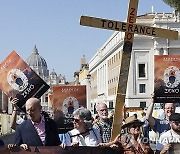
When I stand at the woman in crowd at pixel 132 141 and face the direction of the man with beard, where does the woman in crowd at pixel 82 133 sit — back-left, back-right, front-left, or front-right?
front-left

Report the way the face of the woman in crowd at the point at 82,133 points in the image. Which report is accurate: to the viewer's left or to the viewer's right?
to the viewer's left

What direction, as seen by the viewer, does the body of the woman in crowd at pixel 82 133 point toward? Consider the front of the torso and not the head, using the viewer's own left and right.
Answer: facing the viewer and to the left of the viewer

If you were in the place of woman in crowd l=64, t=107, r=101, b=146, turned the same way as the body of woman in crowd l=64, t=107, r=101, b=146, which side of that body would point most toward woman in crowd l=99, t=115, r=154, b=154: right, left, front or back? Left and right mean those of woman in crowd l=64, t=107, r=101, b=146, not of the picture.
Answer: left

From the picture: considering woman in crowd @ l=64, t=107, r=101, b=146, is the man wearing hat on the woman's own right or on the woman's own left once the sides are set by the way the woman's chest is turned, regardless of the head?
on the woman's own left

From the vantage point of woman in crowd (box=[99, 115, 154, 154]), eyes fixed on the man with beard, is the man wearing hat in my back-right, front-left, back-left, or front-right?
back-right

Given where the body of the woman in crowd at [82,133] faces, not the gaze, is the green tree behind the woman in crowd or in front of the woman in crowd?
behind
